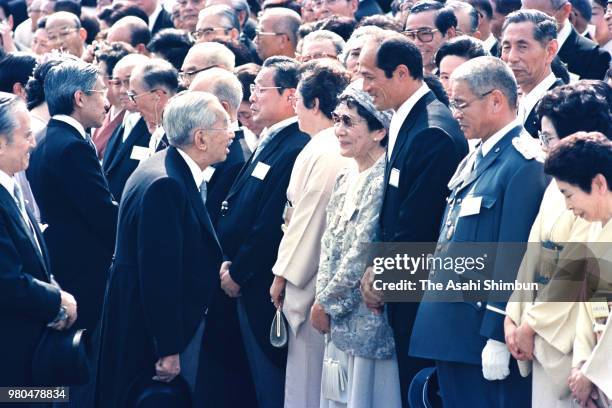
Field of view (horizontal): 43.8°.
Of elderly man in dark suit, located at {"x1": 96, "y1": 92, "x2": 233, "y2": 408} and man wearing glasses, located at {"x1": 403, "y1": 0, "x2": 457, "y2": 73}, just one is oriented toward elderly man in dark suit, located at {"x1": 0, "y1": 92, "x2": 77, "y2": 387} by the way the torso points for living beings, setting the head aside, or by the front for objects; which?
the man wearing glasses

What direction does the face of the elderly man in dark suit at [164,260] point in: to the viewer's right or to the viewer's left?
to the viewer's right

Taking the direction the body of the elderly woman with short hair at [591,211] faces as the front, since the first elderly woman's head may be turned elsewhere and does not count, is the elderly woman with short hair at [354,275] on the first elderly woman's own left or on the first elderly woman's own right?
on the first elderly woman's own right

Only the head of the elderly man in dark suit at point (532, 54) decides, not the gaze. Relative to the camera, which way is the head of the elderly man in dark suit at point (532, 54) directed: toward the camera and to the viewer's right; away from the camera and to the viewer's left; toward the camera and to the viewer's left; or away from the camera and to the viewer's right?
toward the camera and to the viewer's left

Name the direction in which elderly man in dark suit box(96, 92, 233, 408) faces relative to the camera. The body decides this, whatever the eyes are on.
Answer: to the viewer's right

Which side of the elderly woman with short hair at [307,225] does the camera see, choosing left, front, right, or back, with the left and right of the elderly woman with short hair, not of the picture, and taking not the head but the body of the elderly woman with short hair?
left

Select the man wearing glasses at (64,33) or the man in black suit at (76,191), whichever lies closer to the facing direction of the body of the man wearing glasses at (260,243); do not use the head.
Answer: the man in black suit

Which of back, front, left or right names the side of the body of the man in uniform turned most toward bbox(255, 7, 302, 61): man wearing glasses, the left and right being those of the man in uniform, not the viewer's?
right

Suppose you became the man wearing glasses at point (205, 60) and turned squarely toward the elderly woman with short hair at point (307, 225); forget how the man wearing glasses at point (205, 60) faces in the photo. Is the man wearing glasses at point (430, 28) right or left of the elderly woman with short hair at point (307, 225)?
left

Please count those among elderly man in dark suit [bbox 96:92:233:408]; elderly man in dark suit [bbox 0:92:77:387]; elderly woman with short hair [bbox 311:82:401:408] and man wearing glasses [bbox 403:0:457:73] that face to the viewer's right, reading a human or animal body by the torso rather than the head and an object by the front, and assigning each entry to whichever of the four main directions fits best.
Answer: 2

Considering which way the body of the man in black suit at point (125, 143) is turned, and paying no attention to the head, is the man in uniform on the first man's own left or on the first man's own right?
on the first man's own left

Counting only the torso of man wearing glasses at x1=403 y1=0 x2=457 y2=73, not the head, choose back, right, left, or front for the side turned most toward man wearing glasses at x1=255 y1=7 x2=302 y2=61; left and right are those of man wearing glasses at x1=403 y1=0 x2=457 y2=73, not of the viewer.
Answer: right

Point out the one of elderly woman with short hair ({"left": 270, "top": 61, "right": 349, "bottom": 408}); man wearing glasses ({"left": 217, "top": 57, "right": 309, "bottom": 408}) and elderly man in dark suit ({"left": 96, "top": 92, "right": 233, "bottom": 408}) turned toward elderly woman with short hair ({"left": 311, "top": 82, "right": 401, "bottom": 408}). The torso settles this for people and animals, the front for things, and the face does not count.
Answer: the elderly man in dark suit

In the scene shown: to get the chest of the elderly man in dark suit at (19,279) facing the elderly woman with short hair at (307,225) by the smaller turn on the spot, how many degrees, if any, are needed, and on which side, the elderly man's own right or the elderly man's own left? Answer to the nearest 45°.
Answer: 0° — they already face them

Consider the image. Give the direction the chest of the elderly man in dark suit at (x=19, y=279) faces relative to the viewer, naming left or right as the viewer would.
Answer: facing to the right of the viewer
